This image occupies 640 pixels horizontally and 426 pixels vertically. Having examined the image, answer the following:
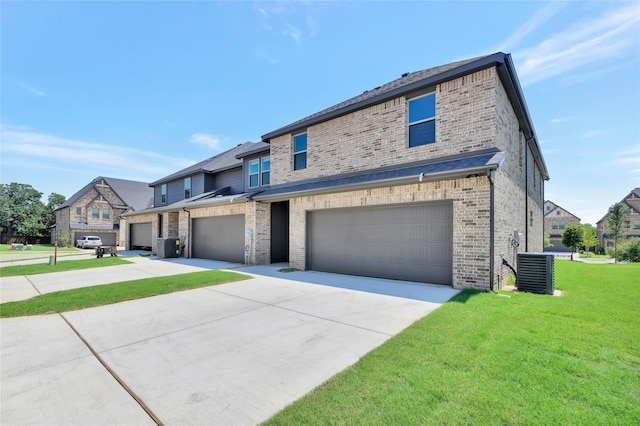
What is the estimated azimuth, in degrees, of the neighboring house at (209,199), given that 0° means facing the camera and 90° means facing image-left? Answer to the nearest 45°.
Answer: approximately 45°

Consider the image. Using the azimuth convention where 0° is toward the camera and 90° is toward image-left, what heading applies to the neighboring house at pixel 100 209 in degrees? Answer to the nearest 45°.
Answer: approximately 0°

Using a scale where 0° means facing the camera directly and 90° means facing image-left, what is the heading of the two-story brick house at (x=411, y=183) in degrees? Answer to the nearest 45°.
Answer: approximately 45°

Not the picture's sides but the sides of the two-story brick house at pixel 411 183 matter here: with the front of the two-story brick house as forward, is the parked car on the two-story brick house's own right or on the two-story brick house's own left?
on the two-story brick house's own right

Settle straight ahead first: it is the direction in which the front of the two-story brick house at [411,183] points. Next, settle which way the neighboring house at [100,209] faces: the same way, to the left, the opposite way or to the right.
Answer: to the left

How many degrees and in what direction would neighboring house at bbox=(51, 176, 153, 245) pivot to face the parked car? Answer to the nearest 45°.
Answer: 0° — it already faces it

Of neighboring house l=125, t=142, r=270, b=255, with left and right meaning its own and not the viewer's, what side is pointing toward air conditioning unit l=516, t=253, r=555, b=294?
left
